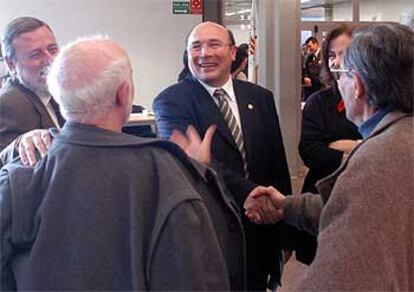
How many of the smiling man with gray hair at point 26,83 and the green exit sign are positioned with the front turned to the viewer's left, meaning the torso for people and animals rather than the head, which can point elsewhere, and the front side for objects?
0

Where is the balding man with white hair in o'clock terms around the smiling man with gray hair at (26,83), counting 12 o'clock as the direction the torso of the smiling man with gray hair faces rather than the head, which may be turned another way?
The balding man with white hair is roughly at 1 o'clock from the smiling man with gray hair.

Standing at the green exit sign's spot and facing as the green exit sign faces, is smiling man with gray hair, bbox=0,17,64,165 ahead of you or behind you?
ahead

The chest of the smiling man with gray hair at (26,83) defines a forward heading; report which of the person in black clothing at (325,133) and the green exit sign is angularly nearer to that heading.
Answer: the person in black clothing

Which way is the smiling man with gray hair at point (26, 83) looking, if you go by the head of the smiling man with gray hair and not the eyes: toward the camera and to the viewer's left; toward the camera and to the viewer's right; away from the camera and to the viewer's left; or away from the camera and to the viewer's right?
toward the camera and to the viewer's right

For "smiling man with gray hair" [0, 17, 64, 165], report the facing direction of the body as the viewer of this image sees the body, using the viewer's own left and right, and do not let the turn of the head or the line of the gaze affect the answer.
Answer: facing the viewer and to the right of the viewer

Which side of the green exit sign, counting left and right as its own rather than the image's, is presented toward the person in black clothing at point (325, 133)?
front

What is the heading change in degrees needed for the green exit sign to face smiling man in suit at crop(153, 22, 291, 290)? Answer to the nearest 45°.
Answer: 0° — it already faces them

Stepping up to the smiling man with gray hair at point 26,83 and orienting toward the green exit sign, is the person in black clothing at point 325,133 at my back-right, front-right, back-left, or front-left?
front-right

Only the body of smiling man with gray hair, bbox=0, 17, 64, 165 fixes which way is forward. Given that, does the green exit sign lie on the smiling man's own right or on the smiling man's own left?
on the smiling man's own left

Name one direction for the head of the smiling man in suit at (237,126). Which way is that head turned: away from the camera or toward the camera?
toward the camera

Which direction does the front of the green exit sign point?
toward the camera

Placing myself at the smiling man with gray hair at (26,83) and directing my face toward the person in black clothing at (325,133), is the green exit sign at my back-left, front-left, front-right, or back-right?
front-left

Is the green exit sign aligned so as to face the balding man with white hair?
yes
